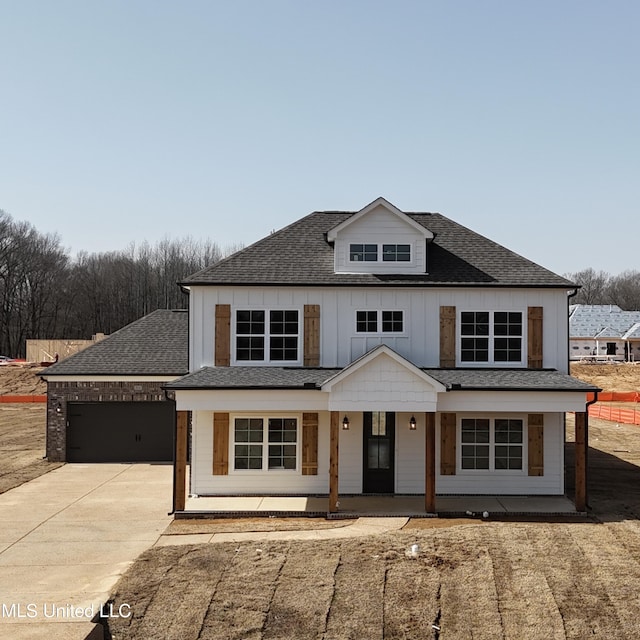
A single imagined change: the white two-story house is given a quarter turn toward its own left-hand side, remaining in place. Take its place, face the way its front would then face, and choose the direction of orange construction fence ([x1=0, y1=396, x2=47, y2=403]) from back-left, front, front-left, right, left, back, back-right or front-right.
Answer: back-left

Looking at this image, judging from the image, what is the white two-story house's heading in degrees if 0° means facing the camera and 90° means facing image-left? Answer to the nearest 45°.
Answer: approximately 0°
